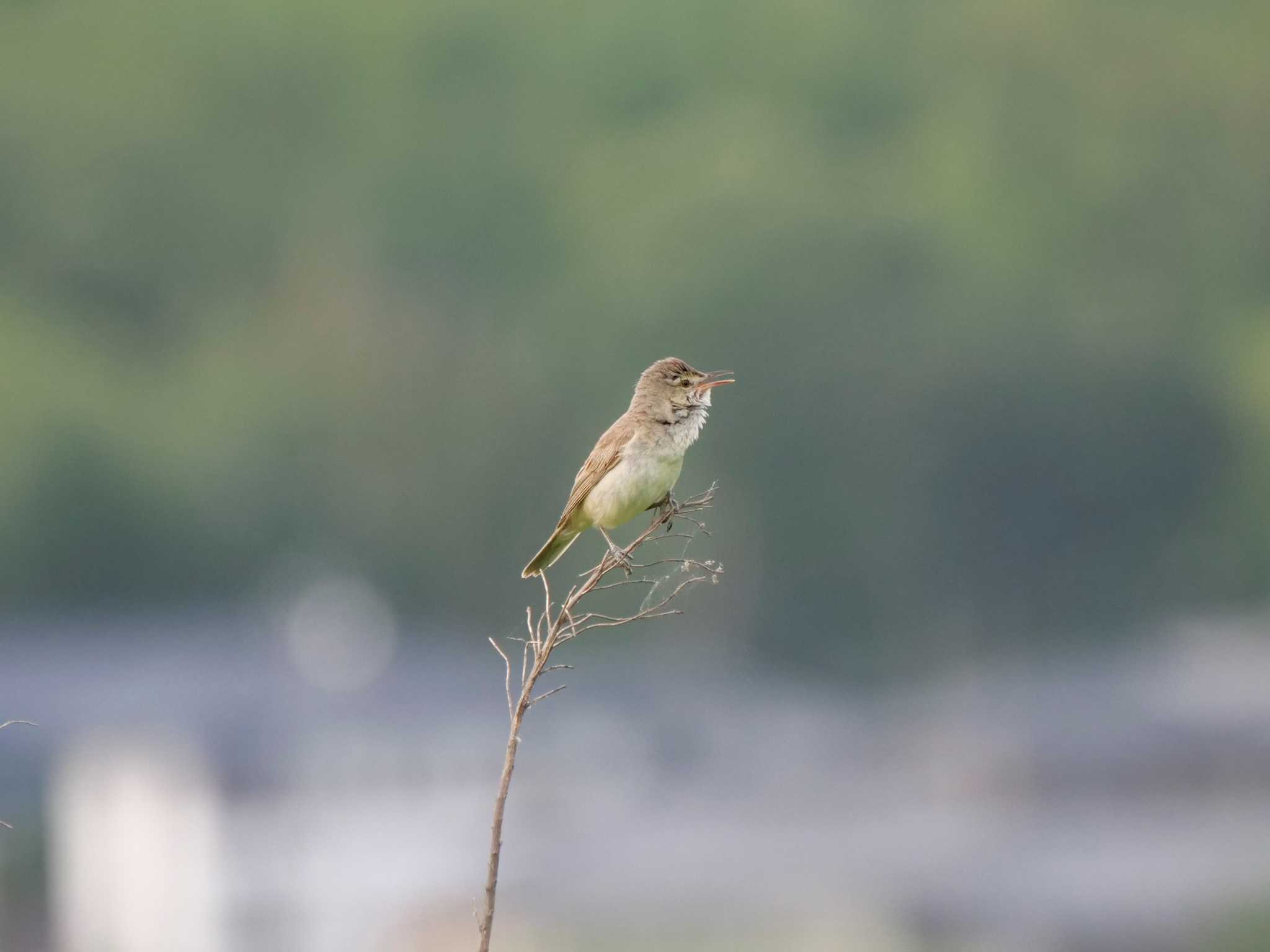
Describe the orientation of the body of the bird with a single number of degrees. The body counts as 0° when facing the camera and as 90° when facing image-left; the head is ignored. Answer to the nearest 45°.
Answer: approximately 270°
